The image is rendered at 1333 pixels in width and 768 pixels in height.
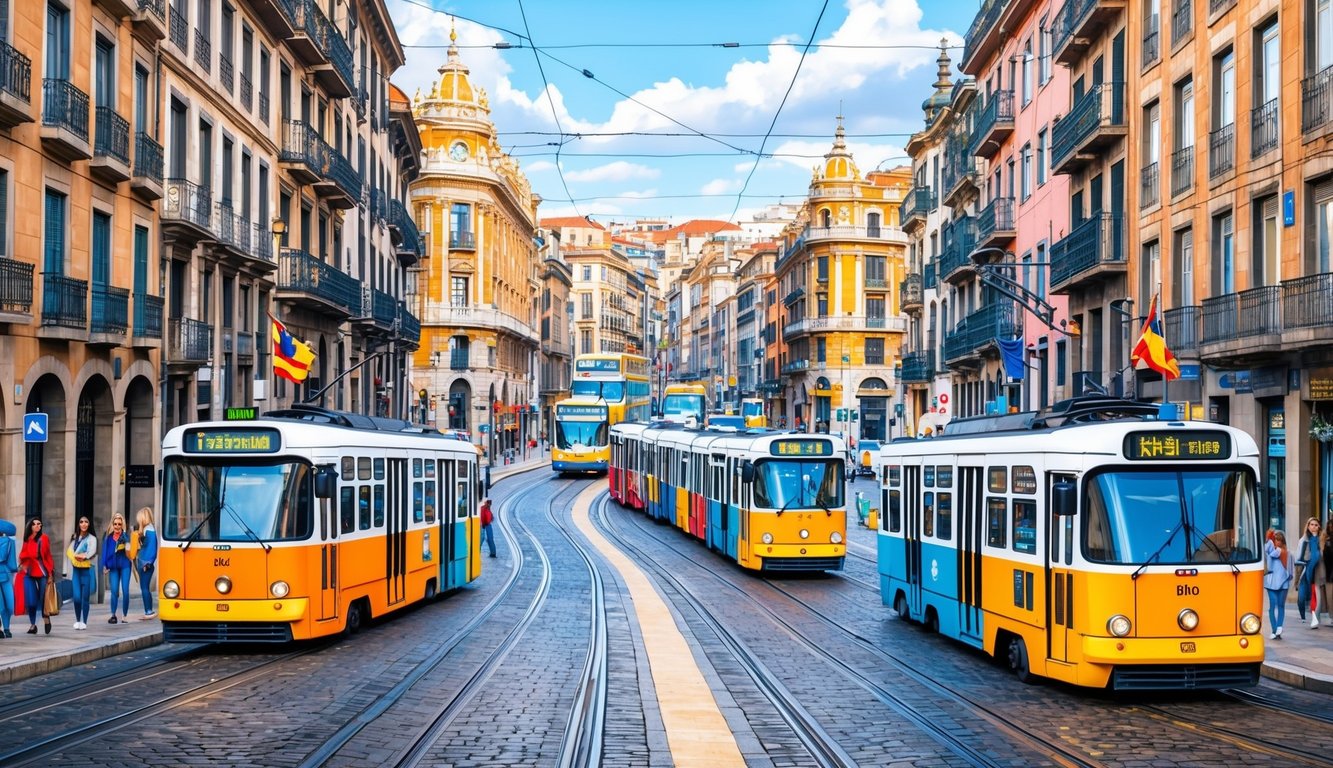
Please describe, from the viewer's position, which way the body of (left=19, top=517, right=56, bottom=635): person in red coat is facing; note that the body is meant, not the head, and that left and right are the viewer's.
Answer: facing the viewer

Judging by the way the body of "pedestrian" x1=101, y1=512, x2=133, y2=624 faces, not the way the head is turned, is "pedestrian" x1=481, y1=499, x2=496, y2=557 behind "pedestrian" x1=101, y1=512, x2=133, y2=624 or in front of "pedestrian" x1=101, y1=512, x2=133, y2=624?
behind

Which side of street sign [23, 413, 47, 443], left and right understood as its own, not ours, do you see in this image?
front

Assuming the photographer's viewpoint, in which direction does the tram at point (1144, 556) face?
facing the viewer and to the right of the viewer

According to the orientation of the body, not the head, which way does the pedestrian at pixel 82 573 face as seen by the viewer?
toward the camera

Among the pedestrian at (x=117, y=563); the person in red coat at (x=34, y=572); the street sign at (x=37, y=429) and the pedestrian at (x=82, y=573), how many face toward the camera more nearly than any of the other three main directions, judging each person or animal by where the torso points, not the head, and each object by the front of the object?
4

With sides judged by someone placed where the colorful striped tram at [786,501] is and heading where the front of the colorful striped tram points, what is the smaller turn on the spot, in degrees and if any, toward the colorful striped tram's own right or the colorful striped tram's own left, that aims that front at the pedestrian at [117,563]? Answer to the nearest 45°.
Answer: approximately 90° to the colorful striped tram's own right

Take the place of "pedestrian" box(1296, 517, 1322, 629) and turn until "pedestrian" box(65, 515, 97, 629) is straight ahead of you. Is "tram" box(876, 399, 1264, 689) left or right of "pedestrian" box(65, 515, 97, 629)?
left

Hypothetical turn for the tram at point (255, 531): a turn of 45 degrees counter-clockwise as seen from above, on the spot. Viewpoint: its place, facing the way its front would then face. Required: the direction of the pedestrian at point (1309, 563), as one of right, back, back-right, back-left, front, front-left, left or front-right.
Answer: left

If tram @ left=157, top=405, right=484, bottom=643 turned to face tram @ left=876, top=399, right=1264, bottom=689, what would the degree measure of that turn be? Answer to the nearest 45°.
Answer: approximately 90° to its left

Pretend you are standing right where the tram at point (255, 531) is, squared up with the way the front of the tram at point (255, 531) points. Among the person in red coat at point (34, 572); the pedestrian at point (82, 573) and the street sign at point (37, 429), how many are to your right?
3

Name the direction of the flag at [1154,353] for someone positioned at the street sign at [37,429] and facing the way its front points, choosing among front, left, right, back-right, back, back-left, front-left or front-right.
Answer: left
